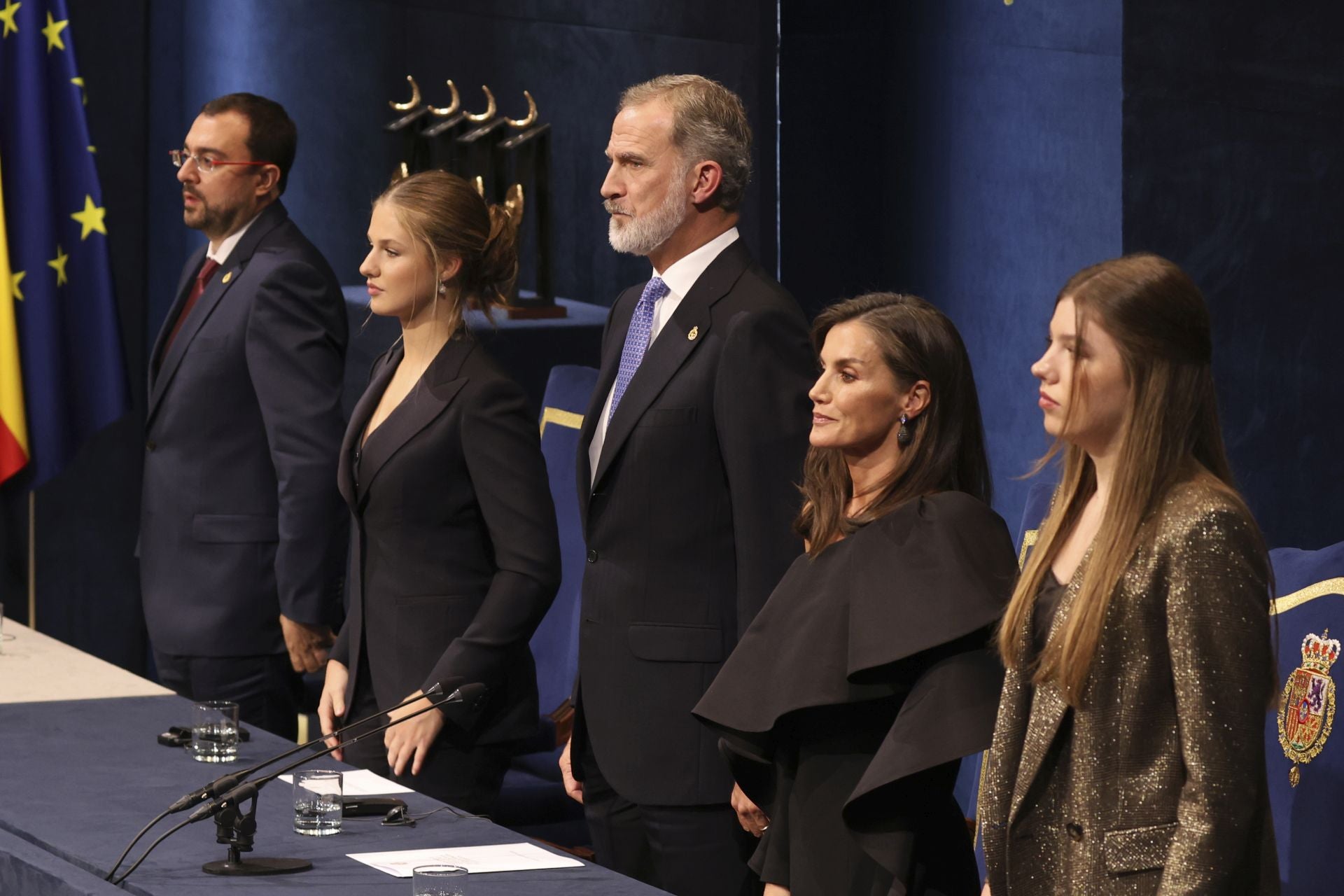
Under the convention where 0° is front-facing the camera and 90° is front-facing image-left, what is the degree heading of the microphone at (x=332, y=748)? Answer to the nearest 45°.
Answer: approximately 270°

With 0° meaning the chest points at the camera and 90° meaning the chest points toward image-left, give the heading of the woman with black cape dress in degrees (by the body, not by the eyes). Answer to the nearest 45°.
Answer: approximately 45°

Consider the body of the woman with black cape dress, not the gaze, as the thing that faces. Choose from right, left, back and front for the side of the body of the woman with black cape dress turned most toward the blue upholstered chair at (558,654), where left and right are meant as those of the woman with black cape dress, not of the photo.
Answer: right

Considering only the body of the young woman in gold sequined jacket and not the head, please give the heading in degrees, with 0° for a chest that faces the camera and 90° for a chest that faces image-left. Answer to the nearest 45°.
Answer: approximately 45°

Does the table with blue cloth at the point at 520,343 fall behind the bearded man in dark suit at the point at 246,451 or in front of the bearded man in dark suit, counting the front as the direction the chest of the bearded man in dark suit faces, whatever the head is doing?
behind

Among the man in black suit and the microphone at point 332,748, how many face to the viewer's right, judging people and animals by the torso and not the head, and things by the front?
1

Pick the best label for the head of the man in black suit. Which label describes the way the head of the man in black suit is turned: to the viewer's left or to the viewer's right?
to the viewer's left

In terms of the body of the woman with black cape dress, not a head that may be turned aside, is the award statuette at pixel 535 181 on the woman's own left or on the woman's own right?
on the woman's own right

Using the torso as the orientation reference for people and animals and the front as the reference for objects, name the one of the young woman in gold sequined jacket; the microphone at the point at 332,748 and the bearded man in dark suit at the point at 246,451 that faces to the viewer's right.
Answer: the microphone

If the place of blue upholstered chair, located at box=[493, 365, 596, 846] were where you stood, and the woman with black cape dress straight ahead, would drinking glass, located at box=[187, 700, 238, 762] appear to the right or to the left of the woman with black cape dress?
right

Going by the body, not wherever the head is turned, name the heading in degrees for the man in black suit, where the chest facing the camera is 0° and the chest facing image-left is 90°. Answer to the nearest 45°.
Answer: approximately 45°

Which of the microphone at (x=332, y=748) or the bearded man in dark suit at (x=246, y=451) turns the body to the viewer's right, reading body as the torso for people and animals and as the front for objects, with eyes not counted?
the microphone
